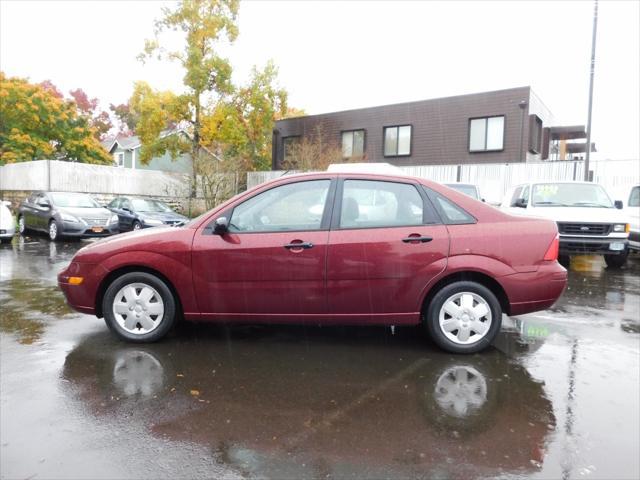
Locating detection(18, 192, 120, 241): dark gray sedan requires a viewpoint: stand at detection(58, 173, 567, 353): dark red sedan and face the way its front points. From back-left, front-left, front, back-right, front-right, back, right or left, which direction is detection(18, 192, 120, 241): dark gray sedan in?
front-right

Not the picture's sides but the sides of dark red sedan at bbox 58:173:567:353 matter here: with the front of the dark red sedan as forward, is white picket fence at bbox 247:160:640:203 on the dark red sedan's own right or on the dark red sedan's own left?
on the dark red sedan's own right

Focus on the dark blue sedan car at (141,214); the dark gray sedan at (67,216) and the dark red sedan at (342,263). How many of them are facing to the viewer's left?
1

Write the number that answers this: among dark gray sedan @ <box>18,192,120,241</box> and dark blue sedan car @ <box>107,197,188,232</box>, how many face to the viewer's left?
0

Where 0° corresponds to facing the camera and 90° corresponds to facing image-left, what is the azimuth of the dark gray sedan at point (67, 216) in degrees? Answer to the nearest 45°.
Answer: approximately 315°

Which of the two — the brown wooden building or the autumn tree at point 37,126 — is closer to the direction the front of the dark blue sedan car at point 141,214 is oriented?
the brown wooden building

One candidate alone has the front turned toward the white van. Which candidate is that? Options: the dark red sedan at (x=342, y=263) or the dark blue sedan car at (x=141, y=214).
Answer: the dark blue sedan car

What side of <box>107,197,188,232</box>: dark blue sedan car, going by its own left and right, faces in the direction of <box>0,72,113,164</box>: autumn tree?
back

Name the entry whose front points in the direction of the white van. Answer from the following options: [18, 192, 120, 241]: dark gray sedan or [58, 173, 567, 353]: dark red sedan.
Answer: the dark gray sedan

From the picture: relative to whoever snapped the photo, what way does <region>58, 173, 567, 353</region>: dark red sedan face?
facing to the left of the viewer

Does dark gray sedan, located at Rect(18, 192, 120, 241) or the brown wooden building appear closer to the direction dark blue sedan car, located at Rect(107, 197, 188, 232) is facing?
the brown wooden building

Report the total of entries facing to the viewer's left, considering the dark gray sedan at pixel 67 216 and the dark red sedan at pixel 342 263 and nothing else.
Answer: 1

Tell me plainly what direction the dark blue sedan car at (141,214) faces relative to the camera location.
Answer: facing the viewer and to the right of the viewer
